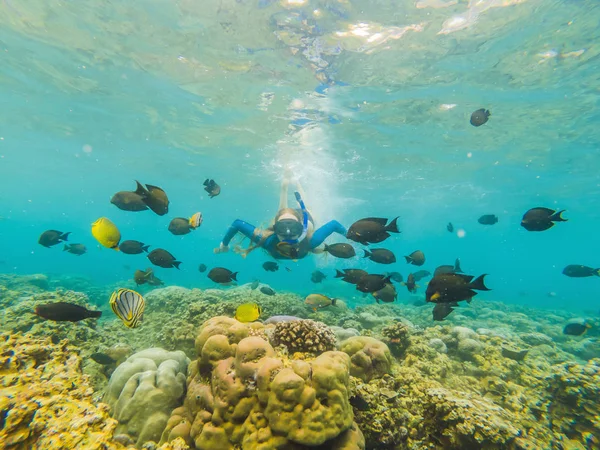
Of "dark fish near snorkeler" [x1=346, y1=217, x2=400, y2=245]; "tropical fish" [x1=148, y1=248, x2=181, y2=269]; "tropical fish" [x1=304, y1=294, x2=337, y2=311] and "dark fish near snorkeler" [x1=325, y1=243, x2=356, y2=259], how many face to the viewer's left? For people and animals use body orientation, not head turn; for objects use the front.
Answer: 3

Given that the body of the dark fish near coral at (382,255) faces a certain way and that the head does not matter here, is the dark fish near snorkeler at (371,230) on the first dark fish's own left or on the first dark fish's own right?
on the first dark fish's own right

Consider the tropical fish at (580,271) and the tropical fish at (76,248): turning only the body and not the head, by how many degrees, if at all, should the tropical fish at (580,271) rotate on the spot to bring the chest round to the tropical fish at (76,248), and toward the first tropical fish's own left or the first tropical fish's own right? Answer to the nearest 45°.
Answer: approximately 45° to the first tropical fish's own left

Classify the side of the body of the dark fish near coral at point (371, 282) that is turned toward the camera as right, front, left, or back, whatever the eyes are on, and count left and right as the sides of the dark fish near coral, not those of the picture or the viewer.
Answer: left

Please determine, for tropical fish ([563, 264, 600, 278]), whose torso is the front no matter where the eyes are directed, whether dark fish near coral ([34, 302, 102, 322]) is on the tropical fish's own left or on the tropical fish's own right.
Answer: on the tropical fish's own left
